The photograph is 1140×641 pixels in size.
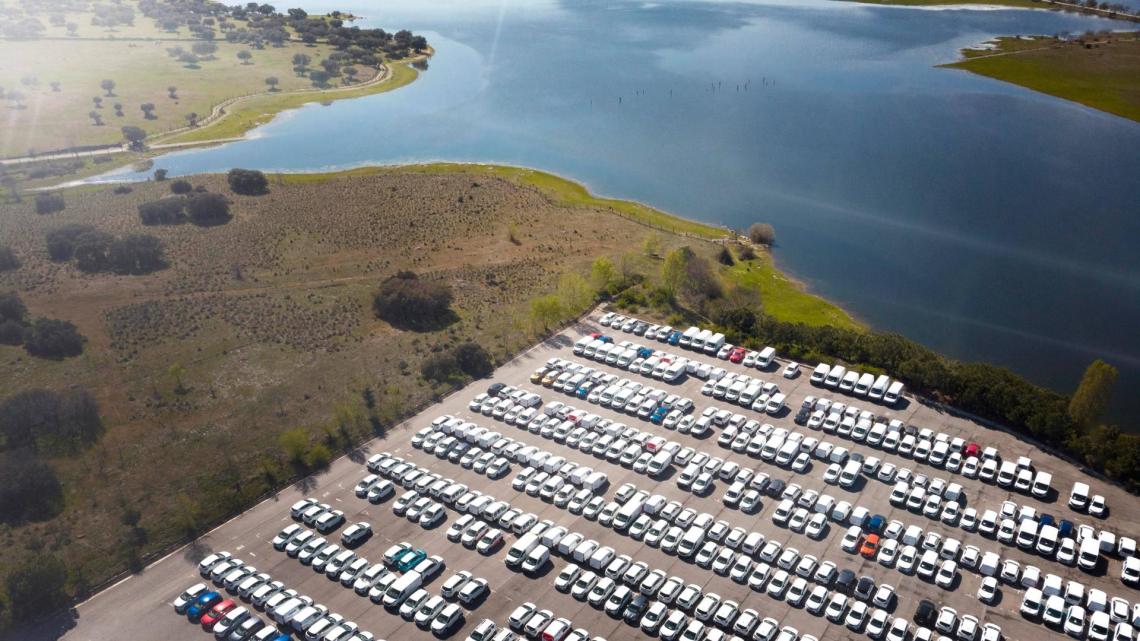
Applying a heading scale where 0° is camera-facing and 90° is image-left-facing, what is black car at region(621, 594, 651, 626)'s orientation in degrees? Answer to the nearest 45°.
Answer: approximately 45°

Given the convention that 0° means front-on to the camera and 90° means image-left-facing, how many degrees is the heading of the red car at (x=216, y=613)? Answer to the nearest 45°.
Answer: approximately 45°

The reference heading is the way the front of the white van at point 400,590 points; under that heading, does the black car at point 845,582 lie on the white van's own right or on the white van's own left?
on the white van's own left

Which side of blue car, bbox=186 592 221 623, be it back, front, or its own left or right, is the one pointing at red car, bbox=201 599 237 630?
left

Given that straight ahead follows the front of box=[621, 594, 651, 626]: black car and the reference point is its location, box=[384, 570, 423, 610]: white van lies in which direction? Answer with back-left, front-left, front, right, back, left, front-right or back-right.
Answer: front-right

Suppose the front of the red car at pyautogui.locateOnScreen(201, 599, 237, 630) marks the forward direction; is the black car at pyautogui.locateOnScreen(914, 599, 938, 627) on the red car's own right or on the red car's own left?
on the red car's own left

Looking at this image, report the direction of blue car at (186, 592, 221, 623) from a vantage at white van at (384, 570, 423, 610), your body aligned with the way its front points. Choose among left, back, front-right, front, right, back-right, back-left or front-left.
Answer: front-right

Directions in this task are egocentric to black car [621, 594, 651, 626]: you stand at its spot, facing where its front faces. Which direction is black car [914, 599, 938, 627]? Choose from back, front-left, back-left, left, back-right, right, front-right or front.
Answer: back-left
